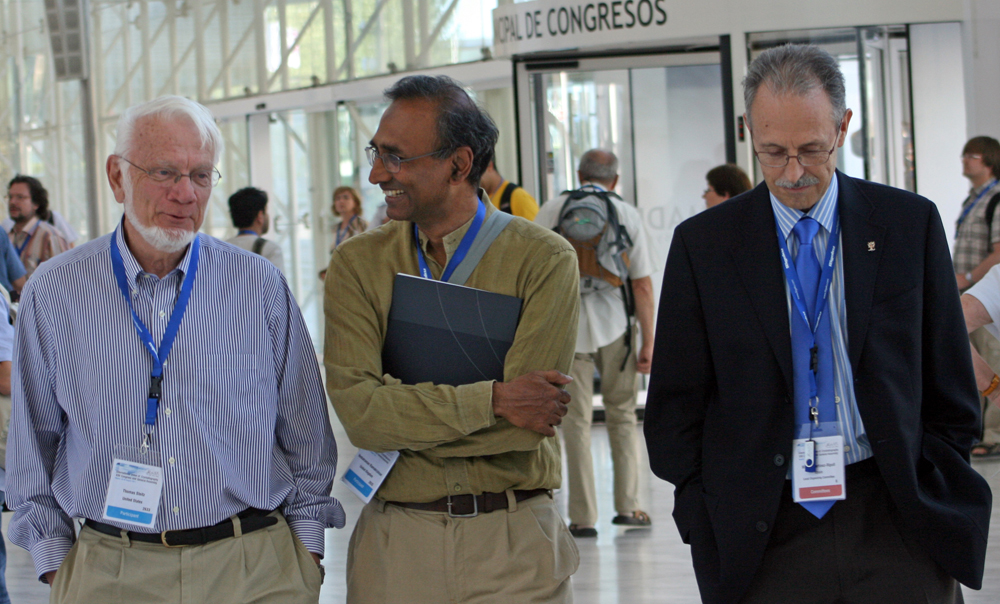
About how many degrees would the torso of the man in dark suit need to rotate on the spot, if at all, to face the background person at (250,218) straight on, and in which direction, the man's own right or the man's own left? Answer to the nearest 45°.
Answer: approximately 135° to the man's own right

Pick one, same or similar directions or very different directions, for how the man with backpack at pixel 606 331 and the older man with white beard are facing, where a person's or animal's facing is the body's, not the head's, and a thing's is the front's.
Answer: very different directions

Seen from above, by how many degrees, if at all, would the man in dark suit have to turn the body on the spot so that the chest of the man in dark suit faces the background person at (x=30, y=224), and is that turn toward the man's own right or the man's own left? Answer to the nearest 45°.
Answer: approximately 135° to the man's own right

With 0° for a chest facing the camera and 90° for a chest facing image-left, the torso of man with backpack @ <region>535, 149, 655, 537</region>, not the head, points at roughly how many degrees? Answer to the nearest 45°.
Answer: approximately 180°

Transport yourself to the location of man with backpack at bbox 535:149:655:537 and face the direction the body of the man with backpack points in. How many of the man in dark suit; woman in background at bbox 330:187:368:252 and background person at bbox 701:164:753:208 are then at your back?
1

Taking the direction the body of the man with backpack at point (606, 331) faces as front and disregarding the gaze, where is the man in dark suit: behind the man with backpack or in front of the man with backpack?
behind

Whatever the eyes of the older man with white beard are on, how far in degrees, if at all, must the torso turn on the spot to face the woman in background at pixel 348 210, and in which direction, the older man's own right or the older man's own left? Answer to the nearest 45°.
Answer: approximately 180°

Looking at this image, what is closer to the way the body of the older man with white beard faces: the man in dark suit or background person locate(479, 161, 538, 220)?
the man in dark suit

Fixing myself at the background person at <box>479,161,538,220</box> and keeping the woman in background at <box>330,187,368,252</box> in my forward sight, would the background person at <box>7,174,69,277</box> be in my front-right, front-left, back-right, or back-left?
front-left

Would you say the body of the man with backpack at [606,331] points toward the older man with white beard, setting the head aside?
no

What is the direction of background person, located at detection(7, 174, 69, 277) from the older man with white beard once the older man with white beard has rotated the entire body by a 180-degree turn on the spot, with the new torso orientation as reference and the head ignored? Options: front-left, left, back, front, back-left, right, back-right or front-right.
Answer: front

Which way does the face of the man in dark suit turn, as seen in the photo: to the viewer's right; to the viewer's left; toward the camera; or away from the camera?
toward the camera

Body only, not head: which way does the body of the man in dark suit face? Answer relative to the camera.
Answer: toward the camera

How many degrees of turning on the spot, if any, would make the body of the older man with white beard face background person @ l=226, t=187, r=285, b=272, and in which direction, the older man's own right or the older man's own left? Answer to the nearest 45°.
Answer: approximately 180°

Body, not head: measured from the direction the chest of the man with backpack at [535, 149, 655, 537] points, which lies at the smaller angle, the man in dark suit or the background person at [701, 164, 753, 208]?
the background person

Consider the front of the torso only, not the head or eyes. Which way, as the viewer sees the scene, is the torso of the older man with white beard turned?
toward the camera

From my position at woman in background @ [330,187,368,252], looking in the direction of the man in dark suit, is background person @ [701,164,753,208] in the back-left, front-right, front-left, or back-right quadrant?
front-left

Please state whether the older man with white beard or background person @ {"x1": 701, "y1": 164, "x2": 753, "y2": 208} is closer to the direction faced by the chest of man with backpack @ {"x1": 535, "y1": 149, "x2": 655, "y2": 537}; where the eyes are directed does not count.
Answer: the background person

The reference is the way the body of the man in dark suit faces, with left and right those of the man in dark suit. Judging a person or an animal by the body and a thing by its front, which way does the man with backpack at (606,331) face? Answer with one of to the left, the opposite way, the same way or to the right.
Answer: the opposite way
